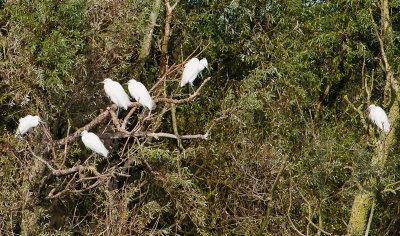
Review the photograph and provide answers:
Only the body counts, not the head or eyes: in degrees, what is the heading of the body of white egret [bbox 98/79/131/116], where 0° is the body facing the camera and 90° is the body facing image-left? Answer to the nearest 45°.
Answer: approximately 90°

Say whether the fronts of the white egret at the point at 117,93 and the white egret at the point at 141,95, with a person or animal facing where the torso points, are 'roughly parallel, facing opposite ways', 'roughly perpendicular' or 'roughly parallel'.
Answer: roughly parallel

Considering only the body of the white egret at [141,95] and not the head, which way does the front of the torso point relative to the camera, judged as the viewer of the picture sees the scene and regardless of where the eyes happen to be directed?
to the viewer's left

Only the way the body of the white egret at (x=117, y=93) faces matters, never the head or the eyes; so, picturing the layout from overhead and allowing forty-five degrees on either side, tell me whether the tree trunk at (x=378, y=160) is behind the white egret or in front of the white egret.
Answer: behind
